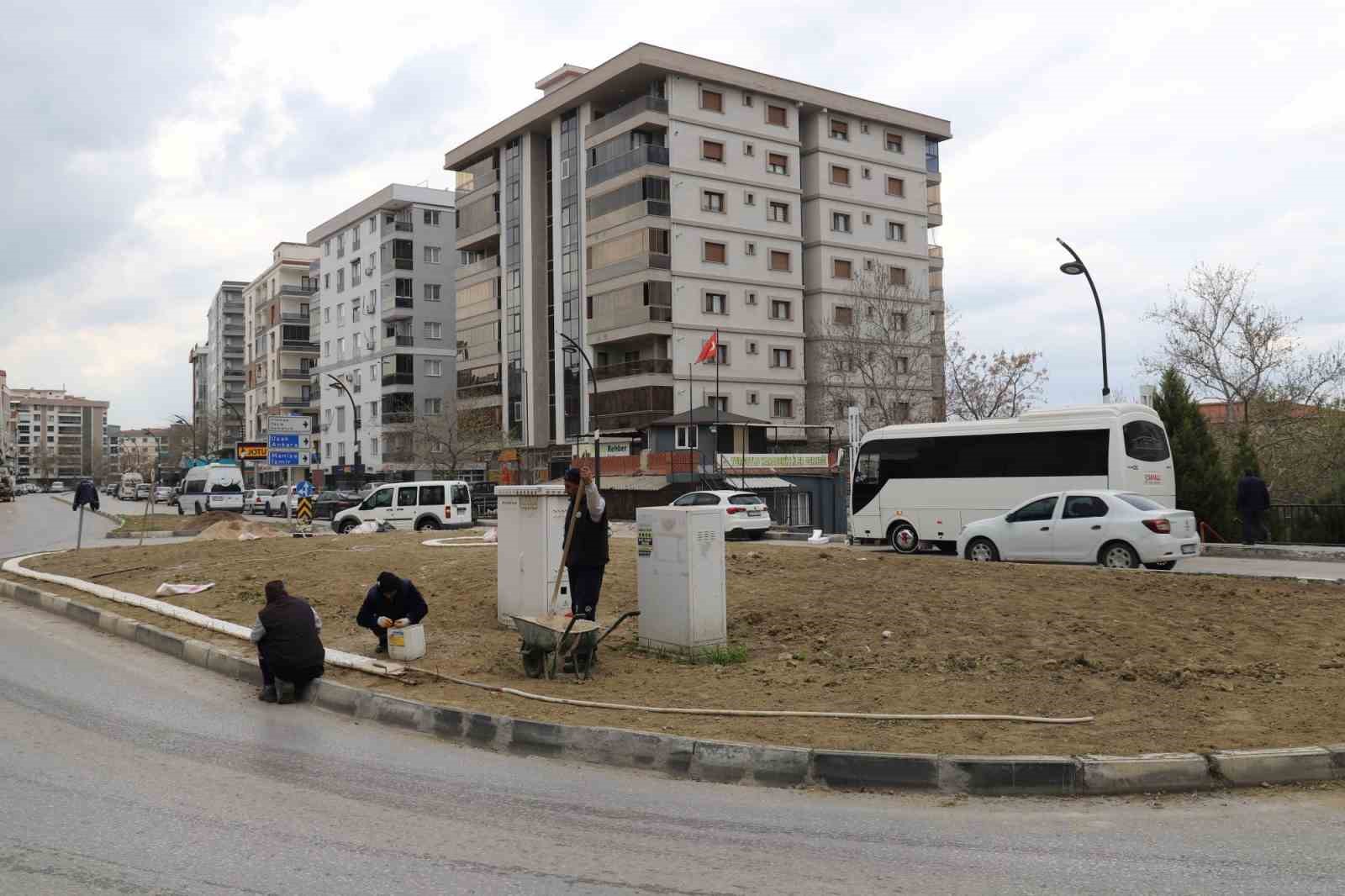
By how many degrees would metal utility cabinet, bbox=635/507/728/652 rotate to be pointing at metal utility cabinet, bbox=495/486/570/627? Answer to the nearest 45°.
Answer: approximately 90° to its right

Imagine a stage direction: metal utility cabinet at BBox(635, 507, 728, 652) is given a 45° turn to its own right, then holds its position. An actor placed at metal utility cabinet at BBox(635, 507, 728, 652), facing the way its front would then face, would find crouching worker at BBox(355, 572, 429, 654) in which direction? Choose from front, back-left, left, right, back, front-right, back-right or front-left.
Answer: front

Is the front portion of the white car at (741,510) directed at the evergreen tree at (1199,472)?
no

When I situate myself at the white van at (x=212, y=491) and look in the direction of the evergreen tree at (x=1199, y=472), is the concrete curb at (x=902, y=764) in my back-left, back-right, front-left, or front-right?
front-right

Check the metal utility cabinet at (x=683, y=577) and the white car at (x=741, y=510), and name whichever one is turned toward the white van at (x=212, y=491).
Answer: the white car

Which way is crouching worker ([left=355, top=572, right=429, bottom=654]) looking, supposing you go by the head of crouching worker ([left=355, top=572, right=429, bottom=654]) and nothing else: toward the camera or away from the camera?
toward the camera

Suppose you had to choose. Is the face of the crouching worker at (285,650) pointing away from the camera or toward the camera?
away from the camera

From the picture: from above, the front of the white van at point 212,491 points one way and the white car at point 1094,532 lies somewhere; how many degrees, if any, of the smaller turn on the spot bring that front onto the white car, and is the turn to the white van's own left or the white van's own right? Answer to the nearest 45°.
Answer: approximately 135° to the white van's own left
